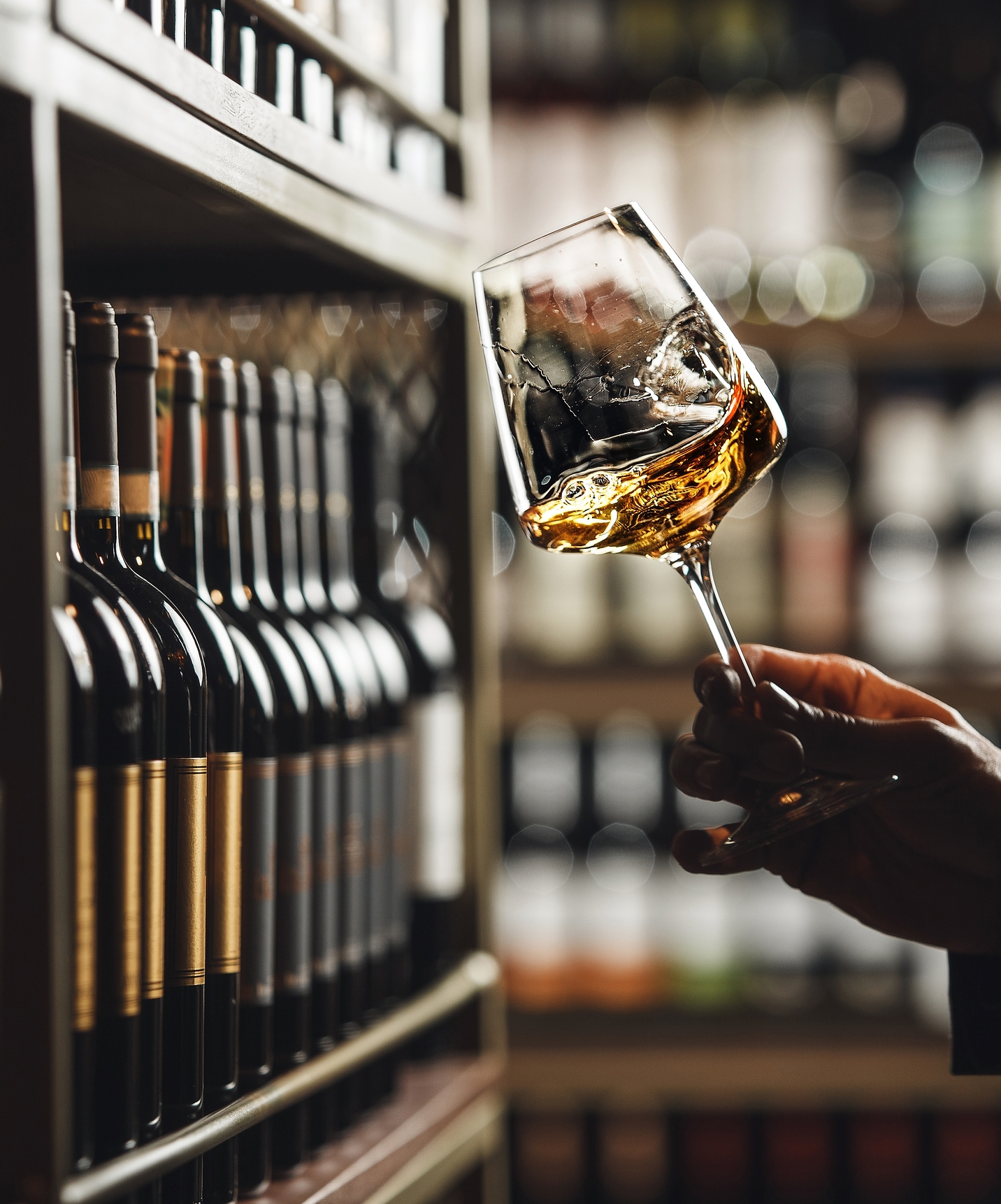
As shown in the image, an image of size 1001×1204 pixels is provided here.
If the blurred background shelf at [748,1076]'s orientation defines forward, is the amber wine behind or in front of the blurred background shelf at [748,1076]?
in front

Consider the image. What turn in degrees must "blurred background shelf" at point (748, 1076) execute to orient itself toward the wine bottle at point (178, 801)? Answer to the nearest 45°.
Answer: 0° — it already faces it

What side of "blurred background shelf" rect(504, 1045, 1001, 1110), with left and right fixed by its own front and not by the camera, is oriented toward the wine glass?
front

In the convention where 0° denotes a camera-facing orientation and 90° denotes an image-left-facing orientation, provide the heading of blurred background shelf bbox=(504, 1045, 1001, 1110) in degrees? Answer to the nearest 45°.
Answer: approximately 0°
